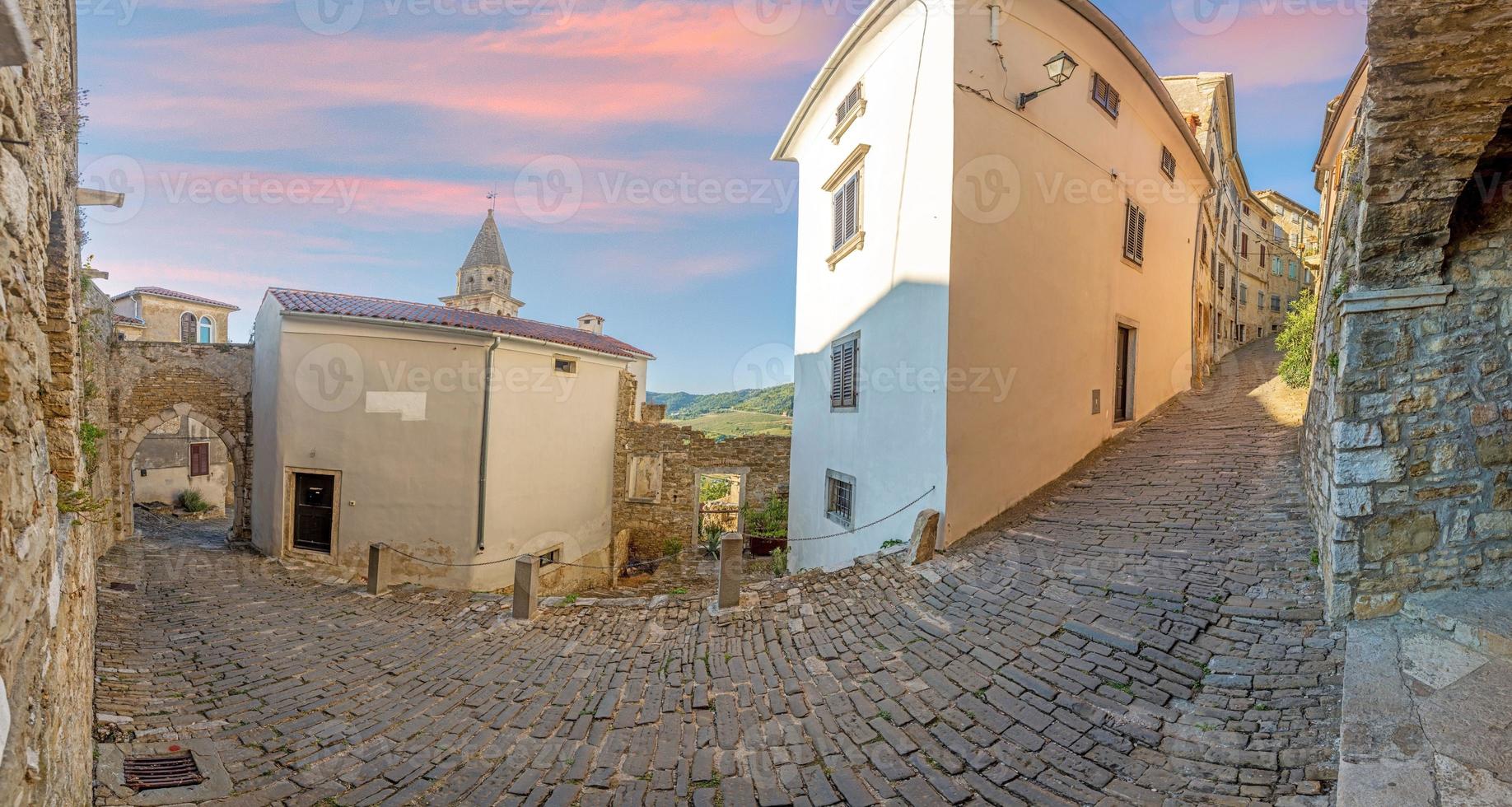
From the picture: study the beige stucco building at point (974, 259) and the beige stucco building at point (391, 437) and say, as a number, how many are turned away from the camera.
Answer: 0

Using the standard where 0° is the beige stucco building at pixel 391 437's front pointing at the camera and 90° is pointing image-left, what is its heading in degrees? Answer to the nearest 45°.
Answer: approximately 0°

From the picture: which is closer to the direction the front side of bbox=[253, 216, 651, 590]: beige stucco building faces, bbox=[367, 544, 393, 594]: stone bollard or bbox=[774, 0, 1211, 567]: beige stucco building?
the stone bollard

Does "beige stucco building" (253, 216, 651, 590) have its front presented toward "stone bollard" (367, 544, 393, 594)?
yes
